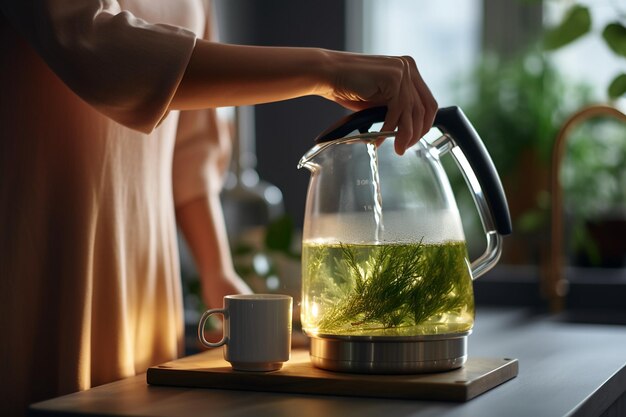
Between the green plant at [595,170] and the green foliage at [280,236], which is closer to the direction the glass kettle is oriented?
the green foliage

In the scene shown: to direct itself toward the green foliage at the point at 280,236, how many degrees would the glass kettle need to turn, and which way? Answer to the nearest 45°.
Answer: approximately 90° to its right

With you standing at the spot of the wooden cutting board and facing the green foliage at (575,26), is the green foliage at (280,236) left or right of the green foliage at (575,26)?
left

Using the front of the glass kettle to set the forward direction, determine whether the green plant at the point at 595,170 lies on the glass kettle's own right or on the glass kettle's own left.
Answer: on the glass kettle's own right

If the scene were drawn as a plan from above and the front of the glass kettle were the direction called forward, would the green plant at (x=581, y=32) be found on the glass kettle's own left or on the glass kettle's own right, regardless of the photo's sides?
on the glass kettle's own right

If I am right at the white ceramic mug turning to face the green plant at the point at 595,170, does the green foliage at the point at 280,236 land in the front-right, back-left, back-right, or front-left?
front-left

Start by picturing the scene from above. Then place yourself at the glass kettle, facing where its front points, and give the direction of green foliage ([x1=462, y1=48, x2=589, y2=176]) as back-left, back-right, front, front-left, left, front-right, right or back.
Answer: right

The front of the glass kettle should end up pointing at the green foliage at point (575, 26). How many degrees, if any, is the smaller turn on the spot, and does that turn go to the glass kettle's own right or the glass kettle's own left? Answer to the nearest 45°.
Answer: approximately 135° to the glass kettle's own right

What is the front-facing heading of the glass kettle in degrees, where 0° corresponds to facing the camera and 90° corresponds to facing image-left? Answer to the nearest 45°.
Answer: approximately 90°
